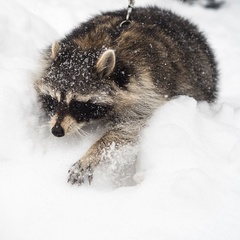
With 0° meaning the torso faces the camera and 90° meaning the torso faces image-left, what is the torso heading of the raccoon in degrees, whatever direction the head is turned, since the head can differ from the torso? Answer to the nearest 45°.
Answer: approximately 45°
